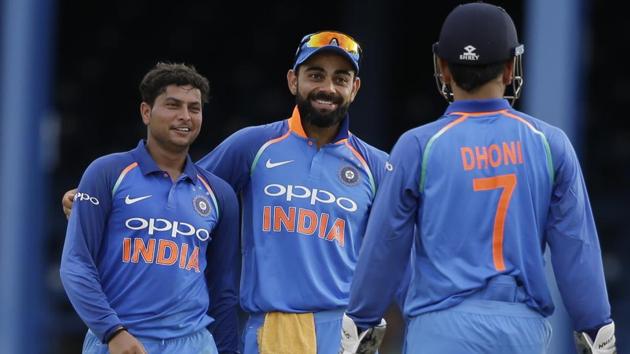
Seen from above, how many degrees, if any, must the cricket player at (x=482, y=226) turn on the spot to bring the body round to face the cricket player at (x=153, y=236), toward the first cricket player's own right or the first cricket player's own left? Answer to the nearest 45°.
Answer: approximately 90° to the first cricket player's own left

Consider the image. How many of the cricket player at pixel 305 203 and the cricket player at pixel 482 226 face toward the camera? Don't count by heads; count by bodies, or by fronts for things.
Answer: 1

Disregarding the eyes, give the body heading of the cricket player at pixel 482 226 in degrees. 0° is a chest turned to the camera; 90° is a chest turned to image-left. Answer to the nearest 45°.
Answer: approximately 180°

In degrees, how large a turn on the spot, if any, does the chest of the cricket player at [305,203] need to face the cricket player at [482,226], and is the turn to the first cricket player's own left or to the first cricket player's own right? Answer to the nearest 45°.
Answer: approximately 45° to the first cricket player's own left

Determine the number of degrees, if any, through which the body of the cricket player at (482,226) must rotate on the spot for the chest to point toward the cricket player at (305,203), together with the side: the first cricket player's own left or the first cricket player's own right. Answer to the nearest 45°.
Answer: approximately 45° to the first cricket player's own left

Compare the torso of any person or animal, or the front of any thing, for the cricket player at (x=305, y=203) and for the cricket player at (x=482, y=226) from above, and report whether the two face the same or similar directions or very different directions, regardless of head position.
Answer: very different directions

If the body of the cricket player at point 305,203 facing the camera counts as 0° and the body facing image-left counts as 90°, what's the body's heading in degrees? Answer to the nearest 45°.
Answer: approximately 0°
